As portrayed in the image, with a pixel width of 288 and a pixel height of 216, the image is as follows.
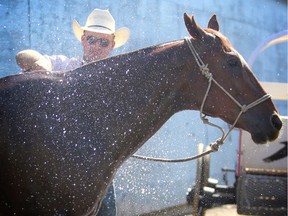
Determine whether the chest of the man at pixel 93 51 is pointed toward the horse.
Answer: yes

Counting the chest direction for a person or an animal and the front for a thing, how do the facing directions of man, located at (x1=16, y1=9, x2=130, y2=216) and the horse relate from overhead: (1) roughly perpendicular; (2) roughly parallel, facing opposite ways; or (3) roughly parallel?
roughly perpendicular

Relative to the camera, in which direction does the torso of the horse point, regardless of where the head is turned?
to the viewer's right

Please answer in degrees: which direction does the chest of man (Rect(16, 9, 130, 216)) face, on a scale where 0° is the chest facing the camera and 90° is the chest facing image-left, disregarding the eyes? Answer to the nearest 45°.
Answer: approximately 0°

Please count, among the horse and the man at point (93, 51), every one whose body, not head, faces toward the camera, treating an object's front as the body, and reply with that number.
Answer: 1
